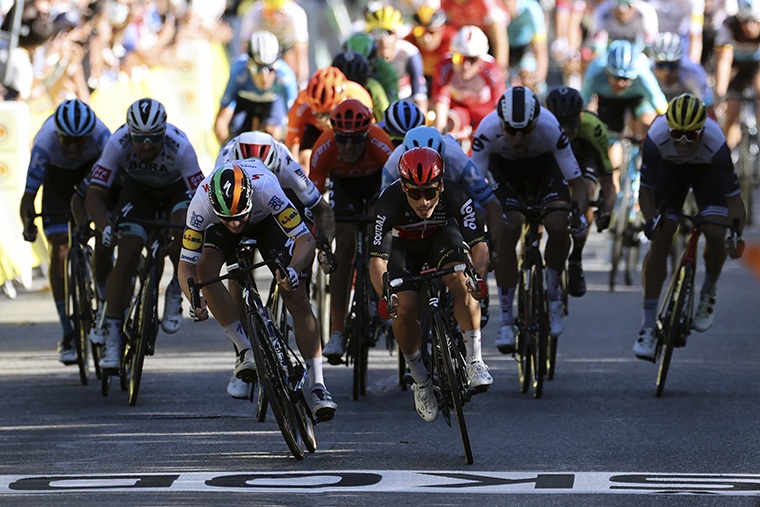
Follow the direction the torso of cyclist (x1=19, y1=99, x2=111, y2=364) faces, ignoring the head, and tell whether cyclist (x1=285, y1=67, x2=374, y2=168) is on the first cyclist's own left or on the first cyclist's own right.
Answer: on the first cyclist's own left

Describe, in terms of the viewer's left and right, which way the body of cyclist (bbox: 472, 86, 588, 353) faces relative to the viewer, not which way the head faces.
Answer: facing the viewer

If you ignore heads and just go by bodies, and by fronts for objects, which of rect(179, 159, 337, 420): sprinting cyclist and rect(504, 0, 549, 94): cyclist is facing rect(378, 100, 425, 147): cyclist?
rect(504, 0, 549, 94): cyclist

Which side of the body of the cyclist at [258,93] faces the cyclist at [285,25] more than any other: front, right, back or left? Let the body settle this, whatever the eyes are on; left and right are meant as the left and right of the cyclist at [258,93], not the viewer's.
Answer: back

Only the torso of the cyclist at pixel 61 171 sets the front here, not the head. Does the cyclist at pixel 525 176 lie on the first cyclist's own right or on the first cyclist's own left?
on the first cyclist's own left

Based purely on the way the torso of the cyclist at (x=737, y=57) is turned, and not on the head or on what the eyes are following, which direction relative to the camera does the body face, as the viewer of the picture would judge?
toward the camera

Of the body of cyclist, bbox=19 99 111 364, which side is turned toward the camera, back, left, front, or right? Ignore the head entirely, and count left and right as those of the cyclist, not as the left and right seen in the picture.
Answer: front

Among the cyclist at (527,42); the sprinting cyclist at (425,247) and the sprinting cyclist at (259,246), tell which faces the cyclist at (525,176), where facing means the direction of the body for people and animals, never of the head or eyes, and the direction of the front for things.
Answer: the cyclist at (527,42)

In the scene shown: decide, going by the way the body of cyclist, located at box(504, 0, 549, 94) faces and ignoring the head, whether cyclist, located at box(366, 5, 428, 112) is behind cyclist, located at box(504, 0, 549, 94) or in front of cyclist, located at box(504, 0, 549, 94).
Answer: in front

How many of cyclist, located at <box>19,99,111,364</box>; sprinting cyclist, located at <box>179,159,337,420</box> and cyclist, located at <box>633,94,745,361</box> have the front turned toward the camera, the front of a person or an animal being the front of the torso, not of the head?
3

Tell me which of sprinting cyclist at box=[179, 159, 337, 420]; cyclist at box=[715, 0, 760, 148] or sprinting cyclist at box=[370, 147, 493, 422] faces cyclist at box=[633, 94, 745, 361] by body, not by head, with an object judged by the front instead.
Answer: cyclist at box=[715, 0, 760, 148]
